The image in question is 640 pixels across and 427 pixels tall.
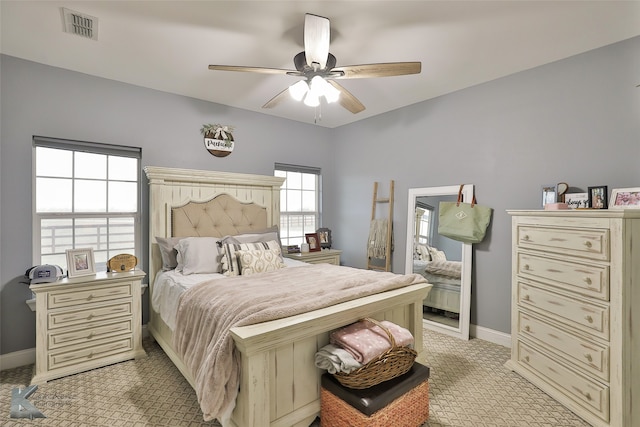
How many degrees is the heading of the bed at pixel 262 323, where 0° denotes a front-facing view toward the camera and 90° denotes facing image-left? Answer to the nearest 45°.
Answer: approximately 315°

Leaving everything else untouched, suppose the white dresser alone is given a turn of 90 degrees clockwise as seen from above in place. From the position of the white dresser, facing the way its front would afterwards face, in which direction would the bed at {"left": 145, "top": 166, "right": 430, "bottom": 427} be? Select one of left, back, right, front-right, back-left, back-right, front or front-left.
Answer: left

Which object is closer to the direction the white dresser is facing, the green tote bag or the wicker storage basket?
the wicker storage basket

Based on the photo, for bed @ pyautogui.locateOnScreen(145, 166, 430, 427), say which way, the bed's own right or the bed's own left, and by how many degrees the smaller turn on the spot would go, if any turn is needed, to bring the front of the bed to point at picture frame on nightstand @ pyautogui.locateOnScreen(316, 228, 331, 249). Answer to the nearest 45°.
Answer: approximately 135° to the bed's own left

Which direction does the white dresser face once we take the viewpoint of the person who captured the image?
facing the viewer and to the left of the viewer

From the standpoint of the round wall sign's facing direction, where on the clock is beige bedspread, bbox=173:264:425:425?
The beige bedspread is roughly at 12 o'clock from the round wall sign.

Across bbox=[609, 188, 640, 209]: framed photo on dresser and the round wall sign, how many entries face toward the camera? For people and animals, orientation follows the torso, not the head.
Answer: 2

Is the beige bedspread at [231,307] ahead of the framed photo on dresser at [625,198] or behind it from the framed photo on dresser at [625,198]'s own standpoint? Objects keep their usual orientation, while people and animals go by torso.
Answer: ahead

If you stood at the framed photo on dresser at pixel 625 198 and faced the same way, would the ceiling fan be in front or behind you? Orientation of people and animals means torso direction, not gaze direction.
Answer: in front

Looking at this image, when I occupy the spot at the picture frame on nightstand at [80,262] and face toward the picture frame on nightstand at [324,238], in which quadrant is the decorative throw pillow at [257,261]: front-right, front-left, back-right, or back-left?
front-right

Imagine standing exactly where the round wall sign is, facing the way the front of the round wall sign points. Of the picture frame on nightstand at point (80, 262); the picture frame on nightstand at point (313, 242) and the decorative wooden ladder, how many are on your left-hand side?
2

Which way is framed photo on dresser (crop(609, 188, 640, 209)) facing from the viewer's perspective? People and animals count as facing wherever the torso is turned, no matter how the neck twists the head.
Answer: toward the camera
